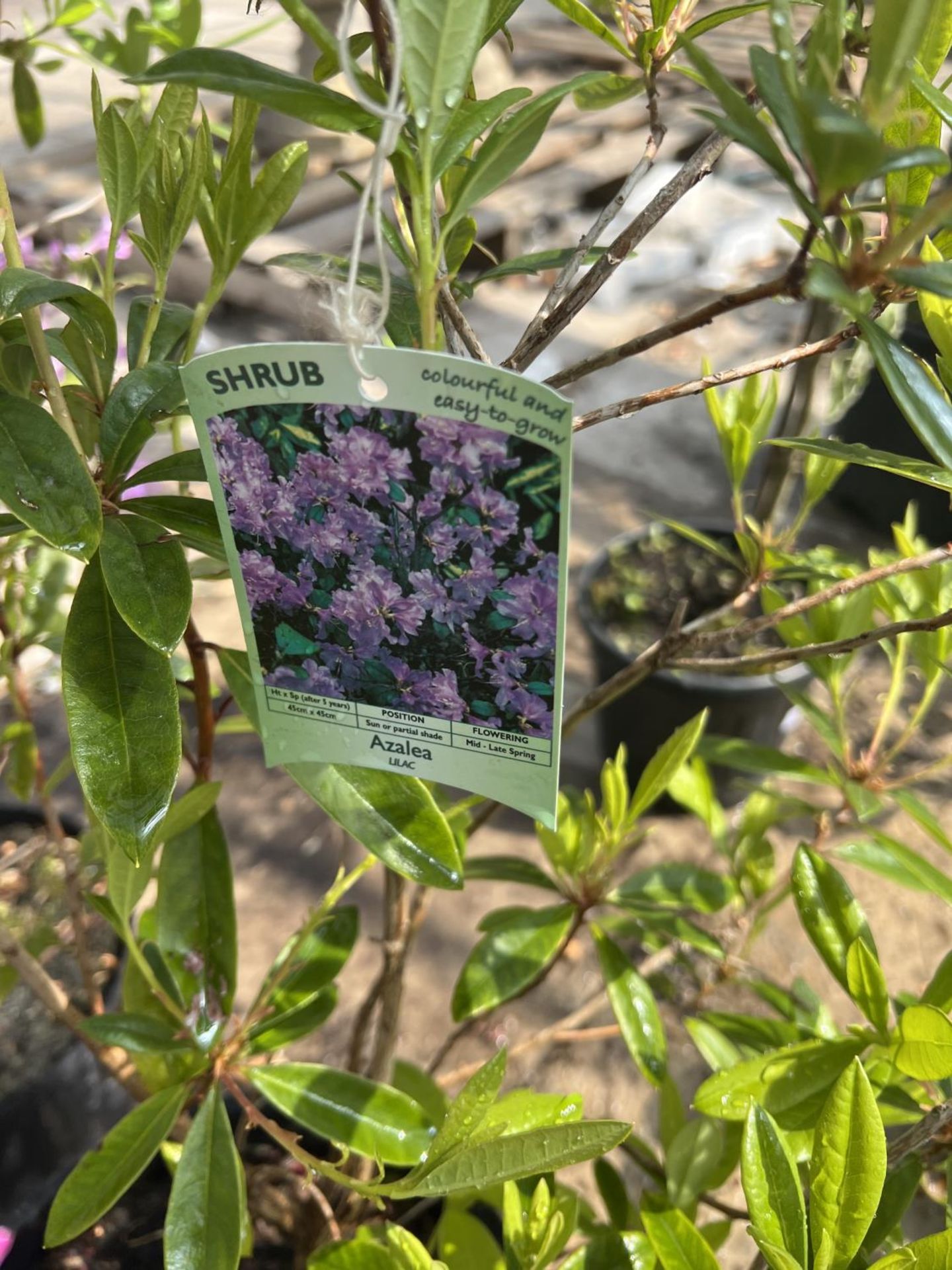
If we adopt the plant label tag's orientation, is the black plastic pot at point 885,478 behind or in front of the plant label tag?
behind

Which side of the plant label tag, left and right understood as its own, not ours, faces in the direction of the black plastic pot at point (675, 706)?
back

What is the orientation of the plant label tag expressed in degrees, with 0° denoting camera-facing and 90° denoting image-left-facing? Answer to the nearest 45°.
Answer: approximately 0°
